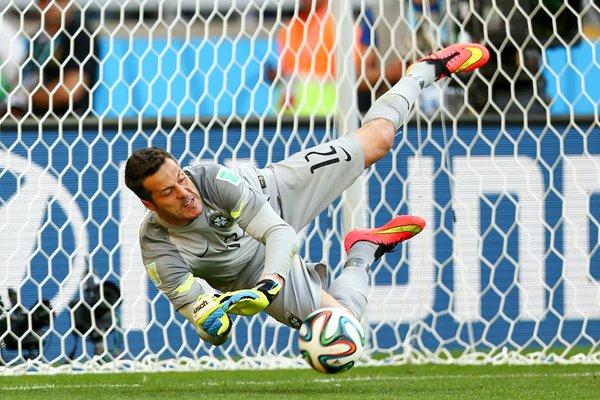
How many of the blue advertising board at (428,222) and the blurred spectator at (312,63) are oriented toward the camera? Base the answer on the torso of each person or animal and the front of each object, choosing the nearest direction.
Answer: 2

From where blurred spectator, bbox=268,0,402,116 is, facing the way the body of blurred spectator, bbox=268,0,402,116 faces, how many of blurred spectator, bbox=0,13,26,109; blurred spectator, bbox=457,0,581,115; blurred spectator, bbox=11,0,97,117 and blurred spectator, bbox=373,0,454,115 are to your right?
2

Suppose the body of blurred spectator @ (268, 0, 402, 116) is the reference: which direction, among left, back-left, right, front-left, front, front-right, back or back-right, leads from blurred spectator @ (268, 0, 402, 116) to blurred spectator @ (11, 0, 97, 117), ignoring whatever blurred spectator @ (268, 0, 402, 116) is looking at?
right

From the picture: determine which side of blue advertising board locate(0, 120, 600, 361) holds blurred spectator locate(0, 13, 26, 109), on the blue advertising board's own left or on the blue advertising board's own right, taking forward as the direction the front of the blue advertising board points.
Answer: on the blue advertising board's own right

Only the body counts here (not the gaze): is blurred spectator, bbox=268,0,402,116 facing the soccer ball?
yes

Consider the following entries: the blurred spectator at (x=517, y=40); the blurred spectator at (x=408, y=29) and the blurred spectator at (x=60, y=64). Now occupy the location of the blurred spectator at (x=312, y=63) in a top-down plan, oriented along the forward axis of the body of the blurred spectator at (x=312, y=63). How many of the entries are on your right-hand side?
1

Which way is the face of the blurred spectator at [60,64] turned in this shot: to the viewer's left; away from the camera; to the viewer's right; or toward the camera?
toward the camera

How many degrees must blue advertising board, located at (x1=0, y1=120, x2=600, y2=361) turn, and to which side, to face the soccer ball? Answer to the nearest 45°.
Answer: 0° — it already faces it

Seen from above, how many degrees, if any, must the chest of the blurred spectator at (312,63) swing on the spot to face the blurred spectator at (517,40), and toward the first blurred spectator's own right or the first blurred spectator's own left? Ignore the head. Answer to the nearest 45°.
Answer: approximately 90° to the first blurred spectator's own left

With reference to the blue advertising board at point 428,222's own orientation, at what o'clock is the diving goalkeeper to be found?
The diving goalkeeper is roughly at 1 o'clock from the blue advertising board.

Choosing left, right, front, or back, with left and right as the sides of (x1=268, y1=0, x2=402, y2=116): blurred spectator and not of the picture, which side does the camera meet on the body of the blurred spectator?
front

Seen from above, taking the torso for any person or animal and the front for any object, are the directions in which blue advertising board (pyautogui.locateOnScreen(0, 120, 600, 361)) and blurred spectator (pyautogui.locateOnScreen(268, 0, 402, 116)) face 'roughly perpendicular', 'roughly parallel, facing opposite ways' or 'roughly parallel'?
roughly parallel

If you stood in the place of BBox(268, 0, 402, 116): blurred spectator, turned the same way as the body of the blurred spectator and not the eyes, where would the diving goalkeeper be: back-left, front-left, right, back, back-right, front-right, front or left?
front

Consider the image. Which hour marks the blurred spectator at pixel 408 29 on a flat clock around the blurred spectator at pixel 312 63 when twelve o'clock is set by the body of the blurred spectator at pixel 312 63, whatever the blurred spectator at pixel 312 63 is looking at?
the blurred spectator at pixel 408 29 is roughly at 9 o'clock from the blurred spectator at pixel 312 63.

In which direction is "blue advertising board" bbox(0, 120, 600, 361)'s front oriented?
toward the camera
